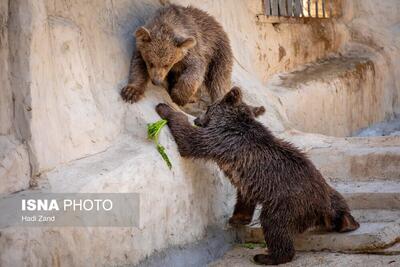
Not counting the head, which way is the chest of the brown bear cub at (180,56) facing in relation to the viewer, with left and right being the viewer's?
facing the viewer and to the left of the viewer

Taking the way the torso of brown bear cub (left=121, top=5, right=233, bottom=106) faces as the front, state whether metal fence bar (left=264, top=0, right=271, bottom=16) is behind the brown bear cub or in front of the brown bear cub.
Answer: behind

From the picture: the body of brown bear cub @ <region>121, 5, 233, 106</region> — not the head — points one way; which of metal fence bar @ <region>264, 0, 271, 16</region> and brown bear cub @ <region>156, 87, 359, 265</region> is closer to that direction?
the brown bear cub

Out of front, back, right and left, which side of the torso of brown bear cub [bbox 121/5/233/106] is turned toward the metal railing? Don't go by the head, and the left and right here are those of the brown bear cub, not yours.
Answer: back

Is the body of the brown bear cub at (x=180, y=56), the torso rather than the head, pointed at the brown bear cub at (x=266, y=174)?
no

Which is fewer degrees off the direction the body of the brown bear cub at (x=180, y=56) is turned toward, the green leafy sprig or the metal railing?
the green leafy sprig

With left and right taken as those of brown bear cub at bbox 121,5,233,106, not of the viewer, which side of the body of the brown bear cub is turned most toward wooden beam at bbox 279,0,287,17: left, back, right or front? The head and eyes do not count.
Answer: back
